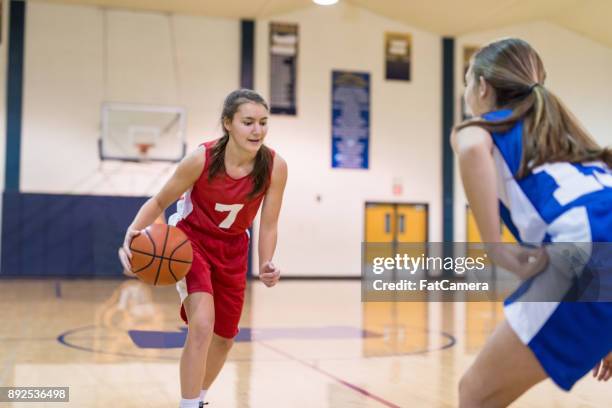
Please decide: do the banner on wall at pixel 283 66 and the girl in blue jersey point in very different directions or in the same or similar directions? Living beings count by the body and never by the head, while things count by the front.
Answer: very different directions

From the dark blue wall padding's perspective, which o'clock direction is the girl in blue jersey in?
The girl in blue jersey is roughly at 12 o'clock from the dark blue wall padding.

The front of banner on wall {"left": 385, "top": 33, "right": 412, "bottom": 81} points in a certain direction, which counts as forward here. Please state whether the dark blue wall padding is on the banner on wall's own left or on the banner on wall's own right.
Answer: on the banner on wall's own right

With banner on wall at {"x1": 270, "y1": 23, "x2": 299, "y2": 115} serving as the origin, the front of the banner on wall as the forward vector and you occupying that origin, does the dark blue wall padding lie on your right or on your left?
on your right

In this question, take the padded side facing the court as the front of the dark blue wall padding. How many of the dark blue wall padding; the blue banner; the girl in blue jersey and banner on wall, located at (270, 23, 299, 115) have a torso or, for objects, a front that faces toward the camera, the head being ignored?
3

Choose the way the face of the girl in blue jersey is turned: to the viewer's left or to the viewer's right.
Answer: to the viewer's left

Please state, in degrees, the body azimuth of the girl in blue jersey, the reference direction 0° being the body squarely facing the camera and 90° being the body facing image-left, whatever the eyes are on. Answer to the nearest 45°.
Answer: approximately 135°
